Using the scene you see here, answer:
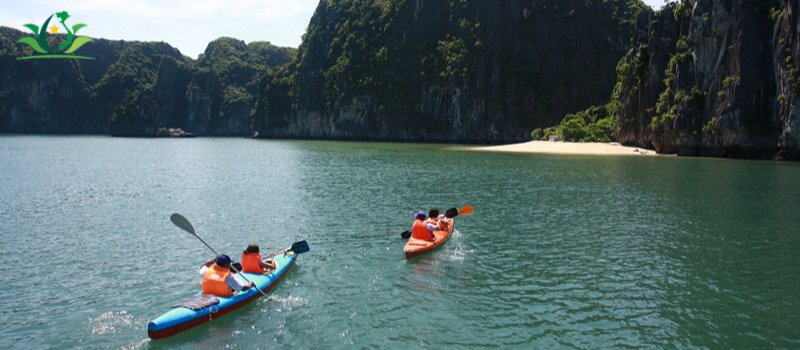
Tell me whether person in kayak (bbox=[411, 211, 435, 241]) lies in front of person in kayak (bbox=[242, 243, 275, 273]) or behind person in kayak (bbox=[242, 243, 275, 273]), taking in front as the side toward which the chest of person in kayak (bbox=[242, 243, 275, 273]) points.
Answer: in front

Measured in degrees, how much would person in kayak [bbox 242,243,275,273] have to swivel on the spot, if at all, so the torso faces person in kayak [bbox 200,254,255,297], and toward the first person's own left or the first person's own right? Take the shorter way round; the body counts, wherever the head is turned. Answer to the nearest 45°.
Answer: approximately 180°

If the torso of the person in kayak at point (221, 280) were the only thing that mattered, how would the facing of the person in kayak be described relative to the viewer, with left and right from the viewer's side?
facing away from the viewer and to the right of the viewer

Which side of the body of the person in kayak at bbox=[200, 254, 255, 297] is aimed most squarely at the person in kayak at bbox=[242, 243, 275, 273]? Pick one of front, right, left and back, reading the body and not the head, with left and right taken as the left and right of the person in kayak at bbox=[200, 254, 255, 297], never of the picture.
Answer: front

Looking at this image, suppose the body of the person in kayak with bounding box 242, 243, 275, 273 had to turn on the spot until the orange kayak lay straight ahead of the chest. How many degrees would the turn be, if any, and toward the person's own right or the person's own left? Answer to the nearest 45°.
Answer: approximately 45° to the person's own right

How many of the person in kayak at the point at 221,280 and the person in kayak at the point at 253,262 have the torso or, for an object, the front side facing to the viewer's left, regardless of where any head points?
0

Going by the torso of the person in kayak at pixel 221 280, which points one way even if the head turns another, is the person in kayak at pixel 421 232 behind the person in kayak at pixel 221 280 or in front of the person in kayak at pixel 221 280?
in front

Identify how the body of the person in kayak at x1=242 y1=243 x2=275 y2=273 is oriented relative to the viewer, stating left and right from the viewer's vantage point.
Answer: facing away from the viewer and to the right of the viewer

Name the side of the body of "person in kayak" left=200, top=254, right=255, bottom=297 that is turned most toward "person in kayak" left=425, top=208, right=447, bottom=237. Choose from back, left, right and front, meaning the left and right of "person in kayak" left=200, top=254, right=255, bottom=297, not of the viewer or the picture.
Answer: front
